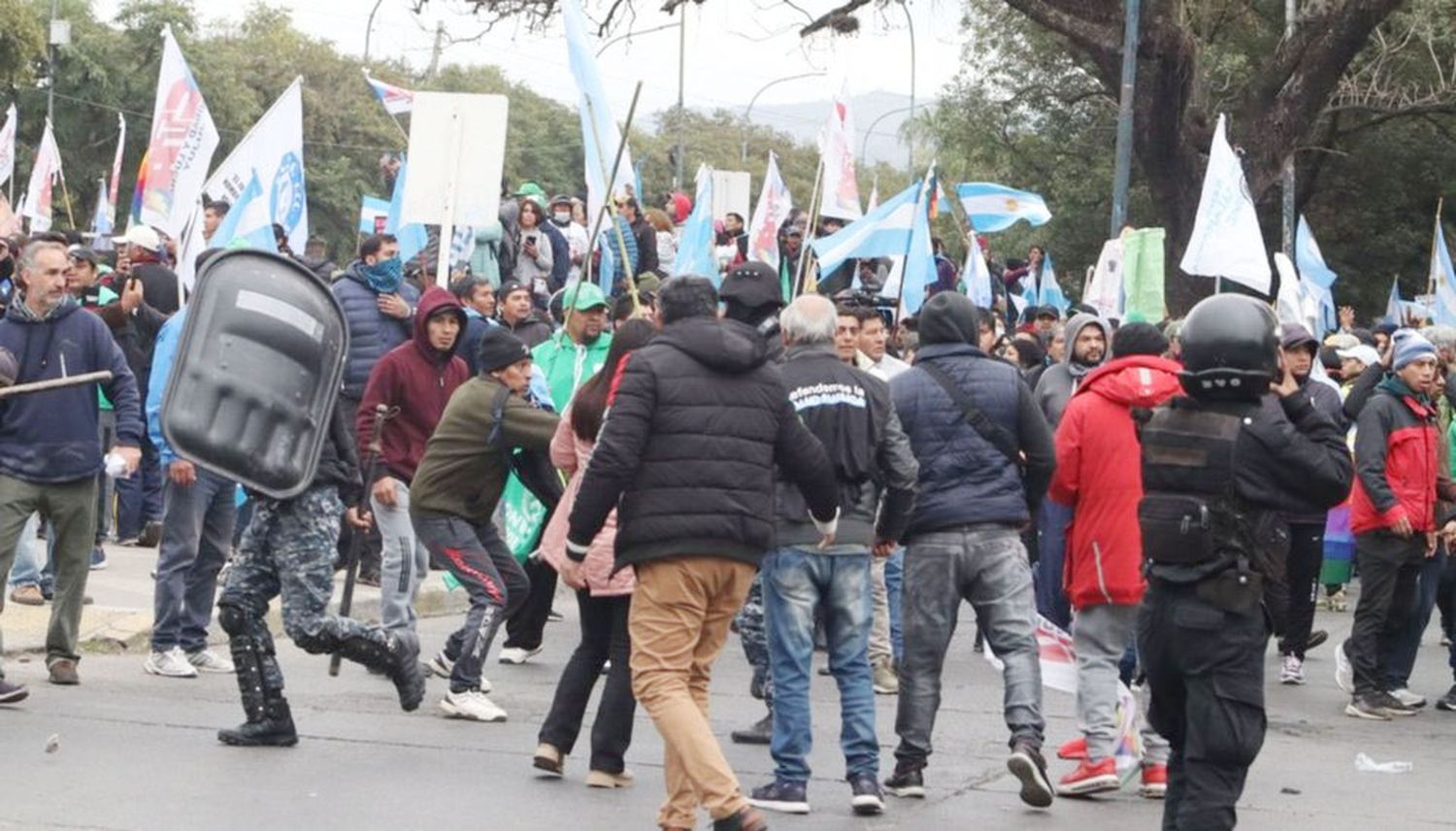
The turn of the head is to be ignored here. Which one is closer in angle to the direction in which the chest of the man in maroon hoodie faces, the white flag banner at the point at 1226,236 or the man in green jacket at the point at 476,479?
the man in green jacket

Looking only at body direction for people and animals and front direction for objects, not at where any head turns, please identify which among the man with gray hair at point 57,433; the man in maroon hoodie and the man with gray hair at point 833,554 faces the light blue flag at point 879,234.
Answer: the man with gray hair at point 833,554

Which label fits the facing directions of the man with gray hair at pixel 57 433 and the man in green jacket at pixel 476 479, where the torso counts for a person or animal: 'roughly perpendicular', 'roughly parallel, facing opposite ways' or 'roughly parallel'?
roughly perpendicular

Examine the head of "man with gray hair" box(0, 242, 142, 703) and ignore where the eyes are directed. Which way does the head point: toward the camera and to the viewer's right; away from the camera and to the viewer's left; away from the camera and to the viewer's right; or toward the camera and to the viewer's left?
toward the camera and to the viewer's right

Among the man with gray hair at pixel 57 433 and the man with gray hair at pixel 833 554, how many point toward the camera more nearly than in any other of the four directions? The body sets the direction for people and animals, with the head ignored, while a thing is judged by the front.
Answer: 1

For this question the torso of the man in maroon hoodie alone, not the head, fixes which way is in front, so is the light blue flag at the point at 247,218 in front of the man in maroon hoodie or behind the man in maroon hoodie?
behind

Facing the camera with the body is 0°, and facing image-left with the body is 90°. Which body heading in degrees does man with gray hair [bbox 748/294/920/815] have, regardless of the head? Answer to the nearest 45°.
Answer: approximately 180°

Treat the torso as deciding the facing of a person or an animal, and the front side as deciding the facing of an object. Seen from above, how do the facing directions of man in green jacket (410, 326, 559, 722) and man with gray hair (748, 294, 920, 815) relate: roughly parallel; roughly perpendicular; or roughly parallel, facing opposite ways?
roughly perpendicular

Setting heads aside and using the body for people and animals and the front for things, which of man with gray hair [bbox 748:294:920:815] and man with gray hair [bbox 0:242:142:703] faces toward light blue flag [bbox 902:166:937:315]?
man with gray hair [bbox 748:294:920:815]

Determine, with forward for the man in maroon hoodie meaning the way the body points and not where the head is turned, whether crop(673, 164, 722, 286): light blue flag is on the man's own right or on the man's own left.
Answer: on the man's own left

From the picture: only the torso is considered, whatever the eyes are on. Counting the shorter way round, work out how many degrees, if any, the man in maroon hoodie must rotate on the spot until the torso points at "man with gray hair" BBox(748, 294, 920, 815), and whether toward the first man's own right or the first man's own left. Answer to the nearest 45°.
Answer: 0° — they already face them

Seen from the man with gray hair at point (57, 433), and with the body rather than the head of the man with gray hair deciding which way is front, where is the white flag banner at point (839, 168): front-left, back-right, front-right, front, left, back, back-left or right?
back-left

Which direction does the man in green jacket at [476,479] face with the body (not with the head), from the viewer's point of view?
to the viewer's right
